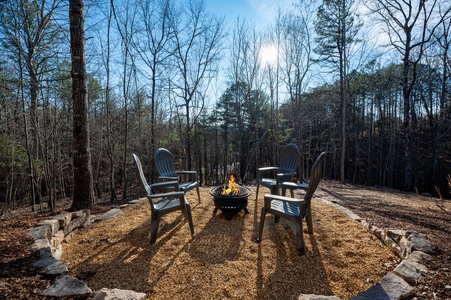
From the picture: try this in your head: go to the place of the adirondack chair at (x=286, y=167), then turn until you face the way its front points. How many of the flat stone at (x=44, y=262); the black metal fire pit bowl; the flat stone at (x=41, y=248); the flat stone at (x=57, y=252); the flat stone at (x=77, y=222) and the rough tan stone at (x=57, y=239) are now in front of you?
6

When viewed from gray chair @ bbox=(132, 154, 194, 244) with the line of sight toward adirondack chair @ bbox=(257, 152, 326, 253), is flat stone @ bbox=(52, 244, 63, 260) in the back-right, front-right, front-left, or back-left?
back-right

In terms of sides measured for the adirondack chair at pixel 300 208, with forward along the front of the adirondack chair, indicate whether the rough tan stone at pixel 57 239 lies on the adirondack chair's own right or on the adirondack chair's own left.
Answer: on the adirondack chair's own left

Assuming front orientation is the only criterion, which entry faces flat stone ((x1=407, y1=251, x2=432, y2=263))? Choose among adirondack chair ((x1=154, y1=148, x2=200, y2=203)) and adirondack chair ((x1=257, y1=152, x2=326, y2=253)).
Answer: adirondack chair ((x1=154, y1=148, x2=200, y2=203))

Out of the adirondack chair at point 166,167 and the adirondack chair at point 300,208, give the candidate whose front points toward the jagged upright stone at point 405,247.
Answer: the adirondack chair at point 166,167

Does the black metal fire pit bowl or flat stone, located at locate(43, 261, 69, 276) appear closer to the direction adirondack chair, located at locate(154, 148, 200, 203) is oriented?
the black metal fire pit bowl

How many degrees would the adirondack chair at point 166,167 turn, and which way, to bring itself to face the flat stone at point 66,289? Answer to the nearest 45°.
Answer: approximately 45° to its right

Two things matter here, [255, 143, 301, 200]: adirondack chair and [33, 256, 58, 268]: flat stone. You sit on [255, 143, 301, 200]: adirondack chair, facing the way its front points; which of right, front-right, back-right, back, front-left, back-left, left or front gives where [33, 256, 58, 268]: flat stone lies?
front

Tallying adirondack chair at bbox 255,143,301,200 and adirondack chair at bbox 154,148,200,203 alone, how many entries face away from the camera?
0

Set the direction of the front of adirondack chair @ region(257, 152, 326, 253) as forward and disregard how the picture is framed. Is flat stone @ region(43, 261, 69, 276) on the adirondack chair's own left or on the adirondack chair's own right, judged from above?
on the adirondack chair's own left

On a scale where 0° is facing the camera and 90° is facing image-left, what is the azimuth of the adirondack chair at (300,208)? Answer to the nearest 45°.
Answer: approximately 135°

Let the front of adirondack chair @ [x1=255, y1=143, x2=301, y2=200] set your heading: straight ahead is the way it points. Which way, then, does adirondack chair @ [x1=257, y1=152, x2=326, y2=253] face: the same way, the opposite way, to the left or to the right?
to the right

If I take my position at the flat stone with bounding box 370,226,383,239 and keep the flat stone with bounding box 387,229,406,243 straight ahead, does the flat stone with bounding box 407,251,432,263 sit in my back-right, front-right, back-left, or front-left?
front-right

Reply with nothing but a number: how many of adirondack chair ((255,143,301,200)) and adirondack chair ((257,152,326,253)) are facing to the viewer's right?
0

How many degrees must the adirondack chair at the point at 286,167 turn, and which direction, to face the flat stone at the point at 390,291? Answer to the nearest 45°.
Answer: approximately 45° to its left

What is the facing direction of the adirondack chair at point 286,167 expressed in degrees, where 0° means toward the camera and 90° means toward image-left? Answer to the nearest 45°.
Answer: approximately 45°
